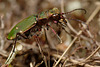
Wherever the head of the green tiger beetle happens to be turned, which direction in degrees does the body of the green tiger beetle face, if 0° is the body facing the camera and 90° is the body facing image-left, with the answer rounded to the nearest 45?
approximately 270°
